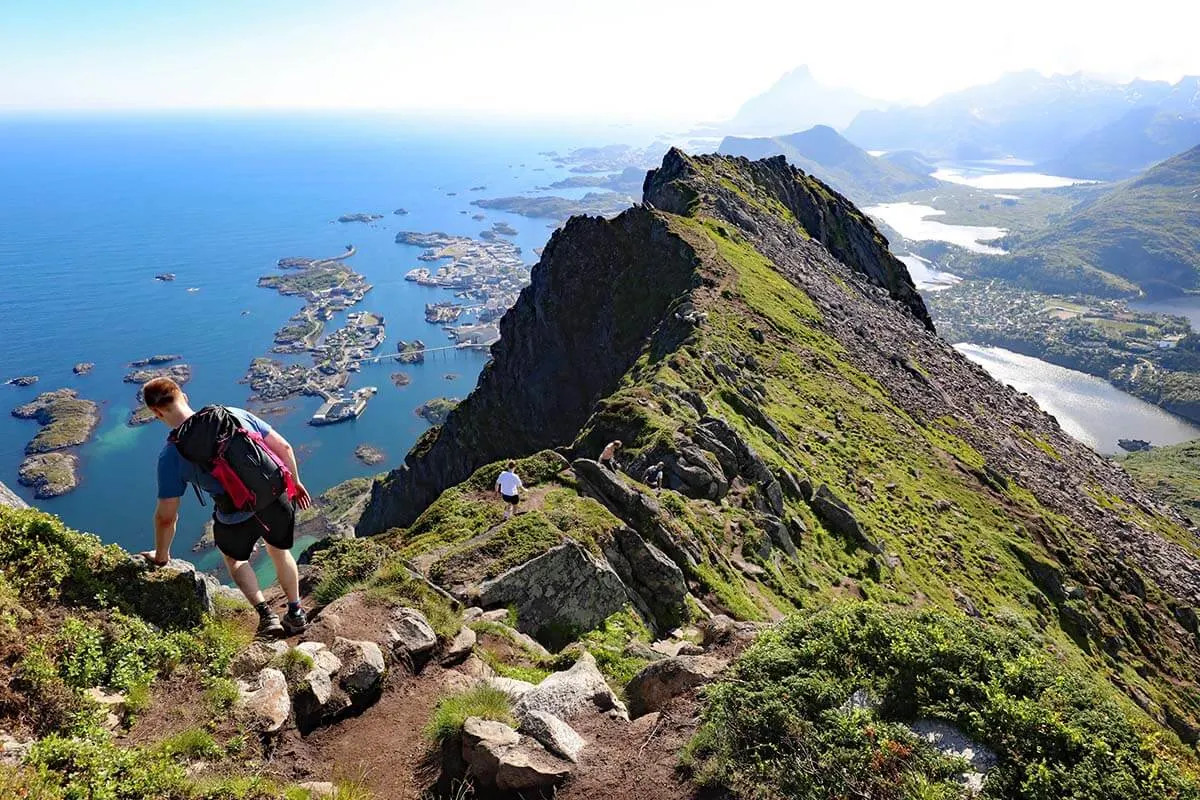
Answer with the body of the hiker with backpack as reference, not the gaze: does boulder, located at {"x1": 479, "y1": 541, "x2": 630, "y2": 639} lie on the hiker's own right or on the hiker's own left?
on the hiker's own right

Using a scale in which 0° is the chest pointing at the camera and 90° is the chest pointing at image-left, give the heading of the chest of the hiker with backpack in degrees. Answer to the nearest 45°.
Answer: approximately 135°

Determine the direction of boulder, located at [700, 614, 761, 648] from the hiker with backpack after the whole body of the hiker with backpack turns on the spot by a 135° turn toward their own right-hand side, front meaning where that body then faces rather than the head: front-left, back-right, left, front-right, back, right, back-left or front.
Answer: front

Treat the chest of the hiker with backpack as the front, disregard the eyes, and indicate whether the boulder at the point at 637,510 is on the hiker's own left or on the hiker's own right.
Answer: on the hiker's own right

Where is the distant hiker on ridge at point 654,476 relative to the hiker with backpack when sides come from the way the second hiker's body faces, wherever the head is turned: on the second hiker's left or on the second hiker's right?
on the second hiker's right

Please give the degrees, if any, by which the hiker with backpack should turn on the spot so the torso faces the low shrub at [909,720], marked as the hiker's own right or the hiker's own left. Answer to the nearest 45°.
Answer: approximately 180°

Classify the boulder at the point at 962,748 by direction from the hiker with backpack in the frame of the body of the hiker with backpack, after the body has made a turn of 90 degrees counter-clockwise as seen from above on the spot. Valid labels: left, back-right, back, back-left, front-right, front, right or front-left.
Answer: left

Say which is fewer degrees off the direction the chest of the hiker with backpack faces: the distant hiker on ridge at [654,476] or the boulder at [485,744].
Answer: the distant hiker on ridge

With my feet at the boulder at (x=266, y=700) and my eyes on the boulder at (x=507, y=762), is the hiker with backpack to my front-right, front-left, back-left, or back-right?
back-left
